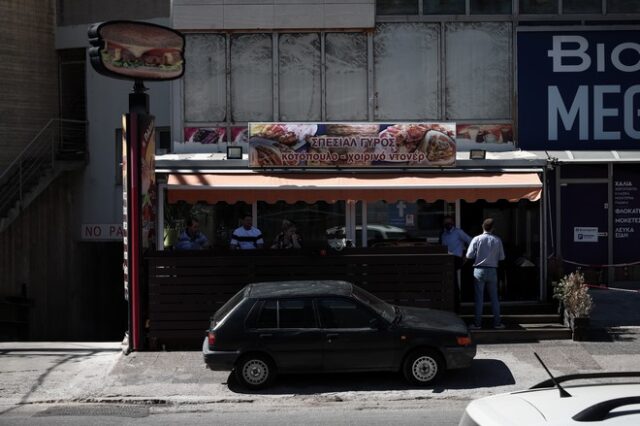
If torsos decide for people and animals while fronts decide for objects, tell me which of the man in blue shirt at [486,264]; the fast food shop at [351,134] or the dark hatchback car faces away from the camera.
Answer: the man in blue shirt

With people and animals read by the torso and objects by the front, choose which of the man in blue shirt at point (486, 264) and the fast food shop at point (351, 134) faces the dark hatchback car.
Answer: the fast food shop

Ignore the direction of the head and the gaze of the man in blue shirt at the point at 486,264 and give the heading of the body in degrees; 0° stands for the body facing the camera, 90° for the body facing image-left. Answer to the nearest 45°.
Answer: approximately 180°

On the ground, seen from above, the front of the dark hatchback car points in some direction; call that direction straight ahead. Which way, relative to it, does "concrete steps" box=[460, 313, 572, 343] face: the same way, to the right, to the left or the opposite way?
to the right

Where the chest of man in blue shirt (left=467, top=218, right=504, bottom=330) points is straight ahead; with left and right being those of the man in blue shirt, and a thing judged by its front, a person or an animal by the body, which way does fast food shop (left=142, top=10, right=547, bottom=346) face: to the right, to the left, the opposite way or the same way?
the opposite way

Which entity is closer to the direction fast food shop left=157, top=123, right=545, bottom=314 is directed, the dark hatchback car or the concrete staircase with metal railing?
the dark hatchback car

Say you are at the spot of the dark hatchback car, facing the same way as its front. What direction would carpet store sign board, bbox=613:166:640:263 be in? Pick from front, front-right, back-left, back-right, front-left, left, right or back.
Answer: front-left

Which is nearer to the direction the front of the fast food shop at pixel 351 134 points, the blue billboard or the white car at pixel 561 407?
the white car

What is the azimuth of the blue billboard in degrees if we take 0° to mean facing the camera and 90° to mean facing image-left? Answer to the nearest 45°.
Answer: approximately 0°

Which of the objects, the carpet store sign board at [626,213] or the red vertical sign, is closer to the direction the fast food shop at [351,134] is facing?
the red vertical sign

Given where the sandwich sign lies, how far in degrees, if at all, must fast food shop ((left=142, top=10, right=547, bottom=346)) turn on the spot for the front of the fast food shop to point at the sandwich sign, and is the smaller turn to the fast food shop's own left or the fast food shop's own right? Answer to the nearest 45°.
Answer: approximately 45° to the fast food shop's own right

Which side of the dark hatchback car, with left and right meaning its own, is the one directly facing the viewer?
right
